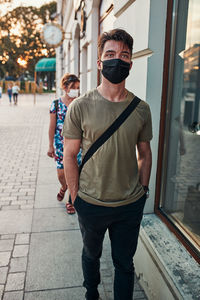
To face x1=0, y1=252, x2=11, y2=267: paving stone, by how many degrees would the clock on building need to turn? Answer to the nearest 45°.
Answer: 0° — it already faces it

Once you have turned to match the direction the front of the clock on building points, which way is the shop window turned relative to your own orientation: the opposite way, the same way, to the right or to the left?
to the right

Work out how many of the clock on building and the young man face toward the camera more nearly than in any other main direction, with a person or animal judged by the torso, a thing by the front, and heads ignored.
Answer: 2

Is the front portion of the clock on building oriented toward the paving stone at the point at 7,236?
yes

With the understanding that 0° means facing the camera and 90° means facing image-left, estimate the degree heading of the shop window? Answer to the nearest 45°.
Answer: approximately 45°

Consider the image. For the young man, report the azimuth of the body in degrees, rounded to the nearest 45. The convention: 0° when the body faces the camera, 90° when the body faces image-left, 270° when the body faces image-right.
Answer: approximately 0°

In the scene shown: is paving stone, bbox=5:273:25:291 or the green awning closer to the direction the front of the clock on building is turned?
the paving stone

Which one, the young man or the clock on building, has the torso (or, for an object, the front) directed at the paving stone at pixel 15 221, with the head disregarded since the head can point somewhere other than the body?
the clock on building
